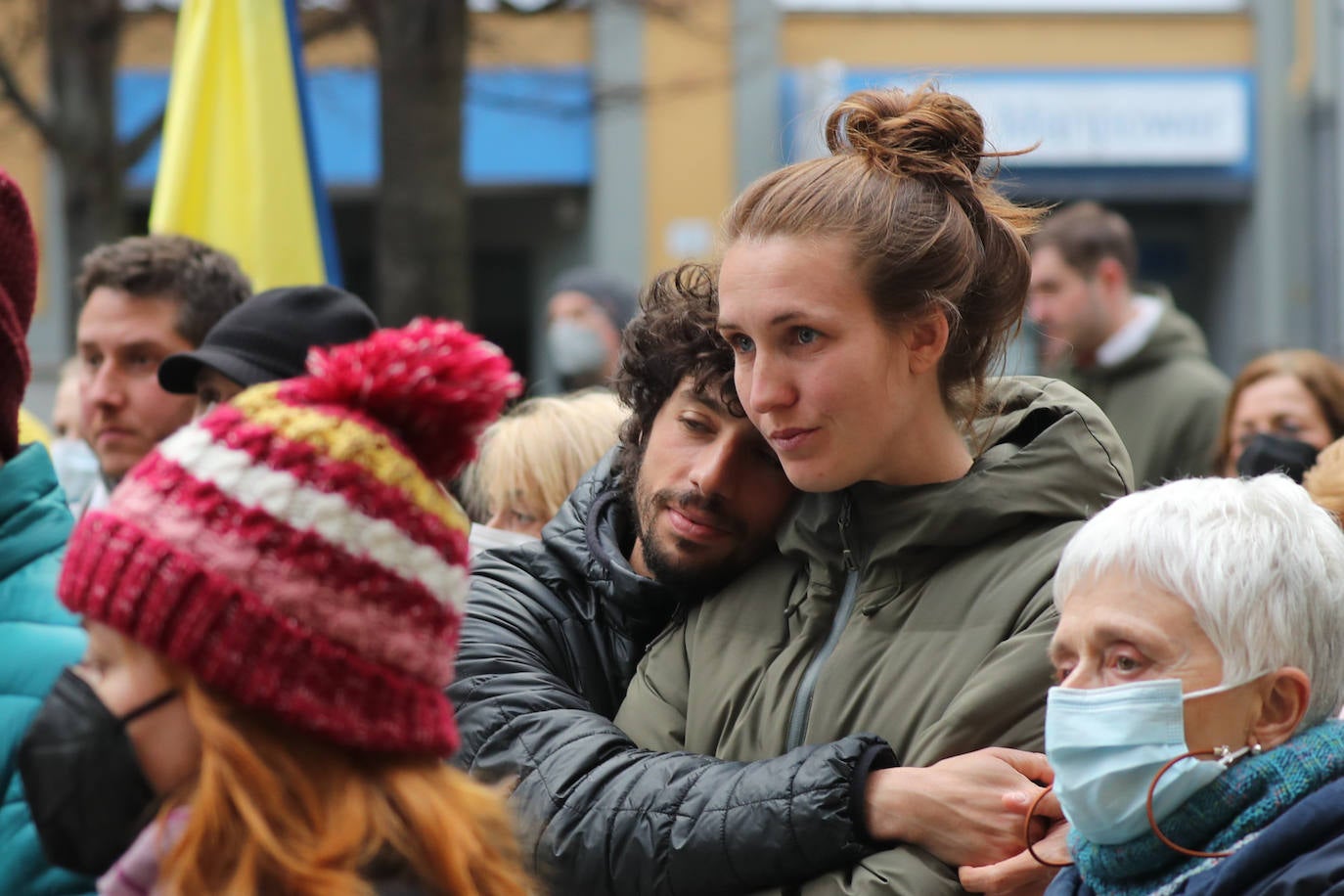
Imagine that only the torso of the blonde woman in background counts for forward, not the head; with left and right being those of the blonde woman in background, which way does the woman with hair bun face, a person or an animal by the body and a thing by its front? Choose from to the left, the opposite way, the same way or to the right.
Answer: the same way

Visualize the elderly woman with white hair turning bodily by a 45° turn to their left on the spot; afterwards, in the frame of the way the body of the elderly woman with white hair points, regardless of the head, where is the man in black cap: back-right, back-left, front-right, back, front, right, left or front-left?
back-right

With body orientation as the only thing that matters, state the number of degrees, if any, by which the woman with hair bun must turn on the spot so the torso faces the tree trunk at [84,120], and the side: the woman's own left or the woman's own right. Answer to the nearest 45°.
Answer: approximately 90° to the woman's own right

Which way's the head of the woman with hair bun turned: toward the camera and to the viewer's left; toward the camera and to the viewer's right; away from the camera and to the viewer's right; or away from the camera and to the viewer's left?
toward the camera and to the viewer's left

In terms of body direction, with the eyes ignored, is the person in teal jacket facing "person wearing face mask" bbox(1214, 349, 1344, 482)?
no

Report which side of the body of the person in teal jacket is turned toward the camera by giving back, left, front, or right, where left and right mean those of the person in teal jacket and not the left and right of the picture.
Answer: left

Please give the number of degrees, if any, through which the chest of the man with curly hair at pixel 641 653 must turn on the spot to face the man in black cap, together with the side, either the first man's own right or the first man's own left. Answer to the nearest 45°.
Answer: approximately 180°

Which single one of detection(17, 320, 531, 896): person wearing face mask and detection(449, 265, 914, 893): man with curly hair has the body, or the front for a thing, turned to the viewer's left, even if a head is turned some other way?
the person wearing face mask

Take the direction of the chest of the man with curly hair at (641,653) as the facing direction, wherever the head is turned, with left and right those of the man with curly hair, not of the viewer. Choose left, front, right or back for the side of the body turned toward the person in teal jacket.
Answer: right

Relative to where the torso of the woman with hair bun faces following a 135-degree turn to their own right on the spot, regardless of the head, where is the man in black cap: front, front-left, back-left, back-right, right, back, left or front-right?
front-left

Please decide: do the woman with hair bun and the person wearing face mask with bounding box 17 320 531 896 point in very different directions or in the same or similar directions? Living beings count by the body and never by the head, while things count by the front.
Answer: same or similar directions

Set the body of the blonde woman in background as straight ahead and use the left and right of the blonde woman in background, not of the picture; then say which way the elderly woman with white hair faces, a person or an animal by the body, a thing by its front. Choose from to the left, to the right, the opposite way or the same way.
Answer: the same way

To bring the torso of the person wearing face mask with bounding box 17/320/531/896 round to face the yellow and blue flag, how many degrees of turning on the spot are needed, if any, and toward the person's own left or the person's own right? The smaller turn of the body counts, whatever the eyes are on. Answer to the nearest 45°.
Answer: approximately 90° to the person's own right

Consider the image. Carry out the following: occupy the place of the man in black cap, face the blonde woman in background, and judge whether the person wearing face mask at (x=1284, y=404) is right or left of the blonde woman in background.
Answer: left

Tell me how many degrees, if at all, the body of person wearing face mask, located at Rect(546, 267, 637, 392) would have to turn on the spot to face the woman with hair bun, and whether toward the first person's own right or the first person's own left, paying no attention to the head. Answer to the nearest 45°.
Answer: approximately 45° to the first person's own left

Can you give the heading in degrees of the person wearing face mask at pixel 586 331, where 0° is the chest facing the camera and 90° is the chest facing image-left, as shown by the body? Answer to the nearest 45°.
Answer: approximately 45°

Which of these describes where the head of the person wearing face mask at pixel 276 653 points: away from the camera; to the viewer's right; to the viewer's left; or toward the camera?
to the viewer's left

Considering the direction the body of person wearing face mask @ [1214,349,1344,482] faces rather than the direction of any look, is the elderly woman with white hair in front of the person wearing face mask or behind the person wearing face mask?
in front
